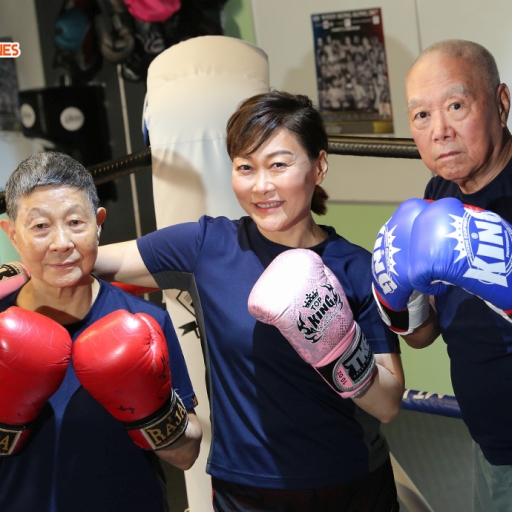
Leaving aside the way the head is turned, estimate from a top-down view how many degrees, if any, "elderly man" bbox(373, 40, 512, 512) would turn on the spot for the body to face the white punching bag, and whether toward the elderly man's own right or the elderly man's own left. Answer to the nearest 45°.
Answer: approximately 90° to the elderly man's own right

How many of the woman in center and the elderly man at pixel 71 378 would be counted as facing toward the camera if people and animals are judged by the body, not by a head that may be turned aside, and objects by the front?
2

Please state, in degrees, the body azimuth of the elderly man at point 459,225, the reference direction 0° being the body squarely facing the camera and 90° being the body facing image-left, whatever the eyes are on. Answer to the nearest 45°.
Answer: approximately 45°

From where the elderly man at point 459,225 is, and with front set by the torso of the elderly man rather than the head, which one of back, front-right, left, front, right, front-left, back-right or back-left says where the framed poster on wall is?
back-right

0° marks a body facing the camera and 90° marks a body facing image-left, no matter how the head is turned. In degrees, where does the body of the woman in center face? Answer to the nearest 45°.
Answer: approximately 0°

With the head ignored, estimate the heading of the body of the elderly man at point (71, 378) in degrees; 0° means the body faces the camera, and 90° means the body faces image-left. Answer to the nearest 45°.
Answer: approximately 0°
